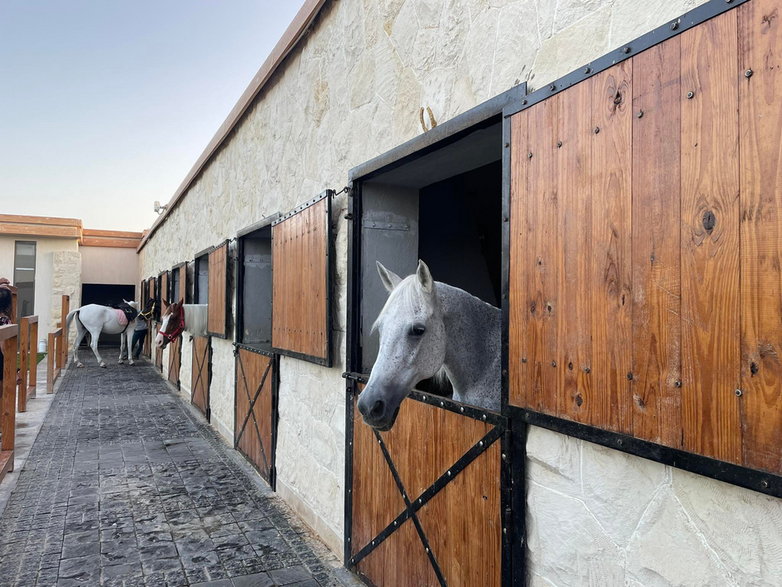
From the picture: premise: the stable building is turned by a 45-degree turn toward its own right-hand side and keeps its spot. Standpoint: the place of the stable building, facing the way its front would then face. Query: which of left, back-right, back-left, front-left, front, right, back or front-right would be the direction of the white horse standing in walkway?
front-right

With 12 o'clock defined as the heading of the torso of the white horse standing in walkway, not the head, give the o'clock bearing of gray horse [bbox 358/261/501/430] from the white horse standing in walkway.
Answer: The gray horse is roughly at 3 o'clock from the white horse standing in walkway.

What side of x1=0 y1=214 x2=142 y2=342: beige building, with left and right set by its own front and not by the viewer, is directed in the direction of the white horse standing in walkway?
front

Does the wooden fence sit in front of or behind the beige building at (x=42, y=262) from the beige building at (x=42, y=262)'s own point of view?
in front

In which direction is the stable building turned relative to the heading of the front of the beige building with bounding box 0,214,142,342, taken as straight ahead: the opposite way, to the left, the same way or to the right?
to the right

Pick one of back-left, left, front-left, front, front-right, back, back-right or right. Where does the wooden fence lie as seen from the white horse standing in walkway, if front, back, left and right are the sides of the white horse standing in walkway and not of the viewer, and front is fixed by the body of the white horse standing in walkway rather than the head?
right

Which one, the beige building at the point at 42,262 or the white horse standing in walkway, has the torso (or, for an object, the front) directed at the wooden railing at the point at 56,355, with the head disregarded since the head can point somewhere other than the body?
the beige building

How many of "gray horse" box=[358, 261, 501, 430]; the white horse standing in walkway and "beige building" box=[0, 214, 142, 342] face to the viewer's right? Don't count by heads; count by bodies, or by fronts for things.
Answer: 1

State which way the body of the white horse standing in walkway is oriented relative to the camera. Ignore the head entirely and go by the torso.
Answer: to the viewer's right

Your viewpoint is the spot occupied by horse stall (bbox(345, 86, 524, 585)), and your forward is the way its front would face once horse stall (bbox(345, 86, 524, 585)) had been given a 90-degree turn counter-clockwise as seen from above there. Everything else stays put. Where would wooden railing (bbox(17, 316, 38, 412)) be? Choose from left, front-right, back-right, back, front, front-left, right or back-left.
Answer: back

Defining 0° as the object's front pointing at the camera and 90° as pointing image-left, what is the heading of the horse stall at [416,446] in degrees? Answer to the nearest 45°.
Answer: approximately 45°

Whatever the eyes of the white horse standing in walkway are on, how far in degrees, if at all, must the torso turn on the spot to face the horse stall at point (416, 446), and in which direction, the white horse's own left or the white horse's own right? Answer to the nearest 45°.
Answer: approximately 90° to the white horse's own right

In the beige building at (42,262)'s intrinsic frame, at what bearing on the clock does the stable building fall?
The stable building is roughly at 12 o'clock from the beige building.

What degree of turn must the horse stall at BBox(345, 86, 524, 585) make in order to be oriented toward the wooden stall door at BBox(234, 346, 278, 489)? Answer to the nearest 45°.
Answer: approximately 90° to its right
